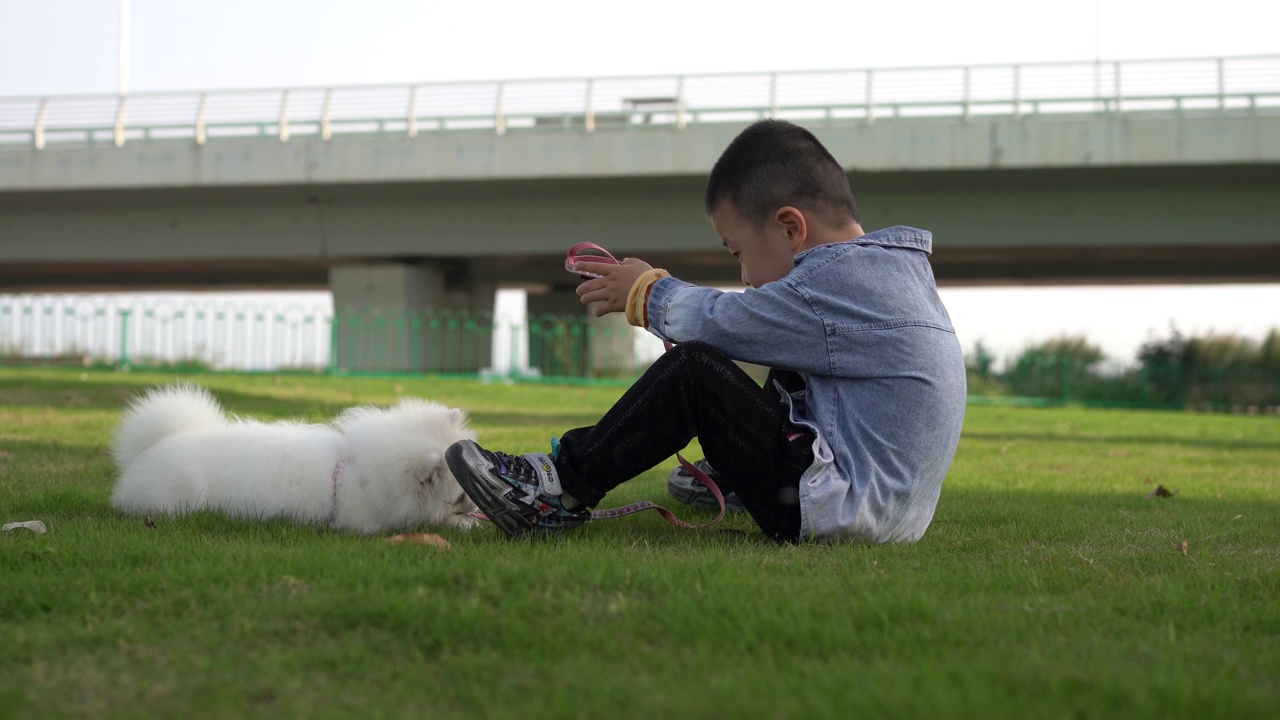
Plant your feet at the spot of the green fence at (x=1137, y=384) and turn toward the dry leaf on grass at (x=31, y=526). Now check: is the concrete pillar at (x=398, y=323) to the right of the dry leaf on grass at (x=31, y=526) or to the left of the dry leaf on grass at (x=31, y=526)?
right

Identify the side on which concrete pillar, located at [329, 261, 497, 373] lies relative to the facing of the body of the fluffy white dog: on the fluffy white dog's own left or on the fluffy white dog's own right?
on the fluffy white dog's own left

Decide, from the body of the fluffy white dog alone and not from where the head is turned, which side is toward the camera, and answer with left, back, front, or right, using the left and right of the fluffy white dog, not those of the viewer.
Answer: right

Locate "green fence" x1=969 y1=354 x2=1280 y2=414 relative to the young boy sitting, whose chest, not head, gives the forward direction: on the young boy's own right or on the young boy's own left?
on the young boy's own right

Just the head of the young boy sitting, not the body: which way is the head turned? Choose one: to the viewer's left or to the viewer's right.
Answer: to the viewer's left

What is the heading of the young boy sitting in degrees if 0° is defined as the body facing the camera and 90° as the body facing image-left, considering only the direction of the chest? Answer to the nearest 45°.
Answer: approximately 90°

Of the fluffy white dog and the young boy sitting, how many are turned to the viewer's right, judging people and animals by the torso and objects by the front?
1

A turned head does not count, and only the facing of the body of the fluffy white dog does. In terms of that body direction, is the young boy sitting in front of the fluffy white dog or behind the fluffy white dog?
in front

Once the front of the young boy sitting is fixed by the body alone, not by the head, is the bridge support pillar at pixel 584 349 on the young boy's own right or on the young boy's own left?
on the young boy's own right

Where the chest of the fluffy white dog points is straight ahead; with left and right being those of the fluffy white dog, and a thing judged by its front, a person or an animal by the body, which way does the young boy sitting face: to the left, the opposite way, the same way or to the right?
the opposite way
